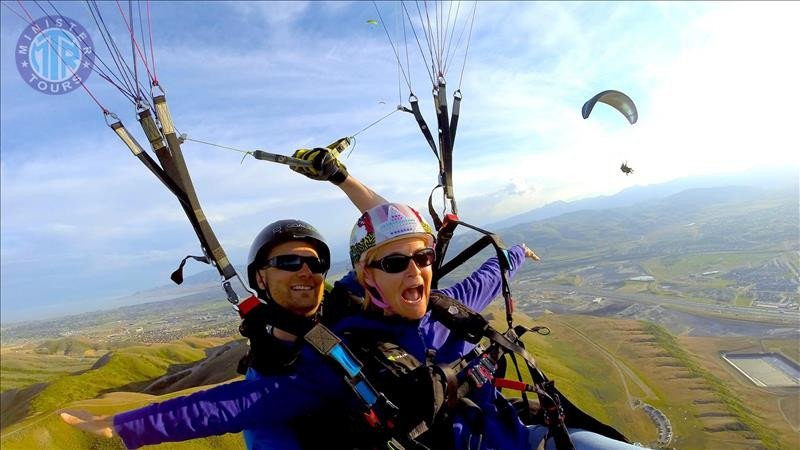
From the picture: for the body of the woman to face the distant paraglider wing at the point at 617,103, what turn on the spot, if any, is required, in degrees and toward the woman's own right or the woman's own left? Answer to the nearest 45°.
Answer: approximately 90° to the woman's own left

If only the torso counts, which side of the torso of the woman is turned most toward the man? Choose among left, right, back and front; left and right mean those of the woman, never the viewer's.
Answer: back

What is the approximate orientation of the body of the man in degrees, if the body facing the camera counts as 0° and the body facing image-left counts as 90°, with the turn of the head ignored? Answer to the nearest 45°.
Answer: approximately 315°

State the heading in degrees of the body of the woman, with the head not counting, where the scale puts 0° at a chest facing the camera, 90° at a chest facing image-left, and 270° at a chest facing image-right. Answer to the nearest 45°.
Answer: approximately 315°

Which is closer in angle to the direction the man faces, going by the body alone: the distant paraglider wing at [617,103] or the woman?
the woman

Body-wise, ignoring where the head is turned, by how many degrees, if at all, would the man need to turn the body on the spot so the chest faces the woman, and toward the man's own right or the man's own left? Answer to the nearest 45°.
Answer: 0° — they already face them
